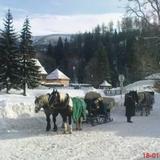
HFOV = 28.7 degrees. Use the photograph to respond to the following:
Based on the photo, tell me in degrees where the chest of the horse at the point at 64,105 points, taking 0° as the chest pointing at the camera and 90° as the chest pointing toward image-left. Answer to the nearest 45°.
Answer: approximately 45°

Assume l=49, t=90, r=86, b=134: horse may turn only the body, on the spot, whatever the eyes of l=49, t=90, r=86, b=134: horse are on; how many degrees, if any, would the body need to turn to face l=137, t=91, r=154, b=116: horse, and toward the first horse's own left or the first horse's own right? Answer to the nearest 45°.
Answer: approximately 180°
